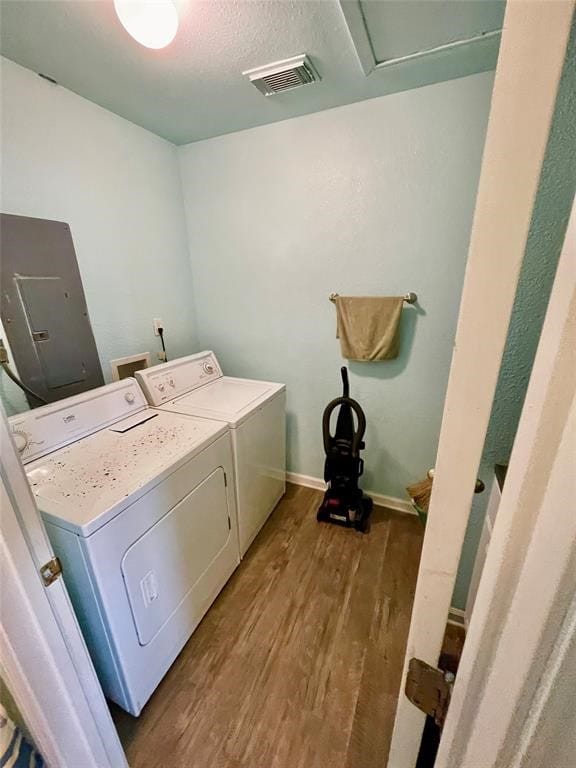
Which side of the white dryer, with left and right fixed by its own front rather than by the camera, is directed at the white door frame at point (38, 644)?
right

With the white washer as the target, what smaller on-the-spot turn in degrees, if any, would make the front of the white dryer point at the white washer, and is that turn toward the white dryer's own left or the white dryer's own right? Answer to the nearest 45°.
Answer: approximately 90° to the white dryer's own left

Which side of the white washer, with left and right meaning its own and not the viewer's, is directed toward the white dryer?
right

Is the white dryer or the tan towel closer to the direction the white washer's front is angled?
the tan towel

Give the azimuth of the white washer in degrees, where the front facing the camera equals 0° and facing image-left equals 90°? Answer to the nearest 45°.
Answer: approximately 315°

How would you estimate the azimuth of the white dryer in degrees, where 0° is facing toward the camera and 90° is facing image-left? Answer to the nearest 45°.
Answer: approximately 315°
